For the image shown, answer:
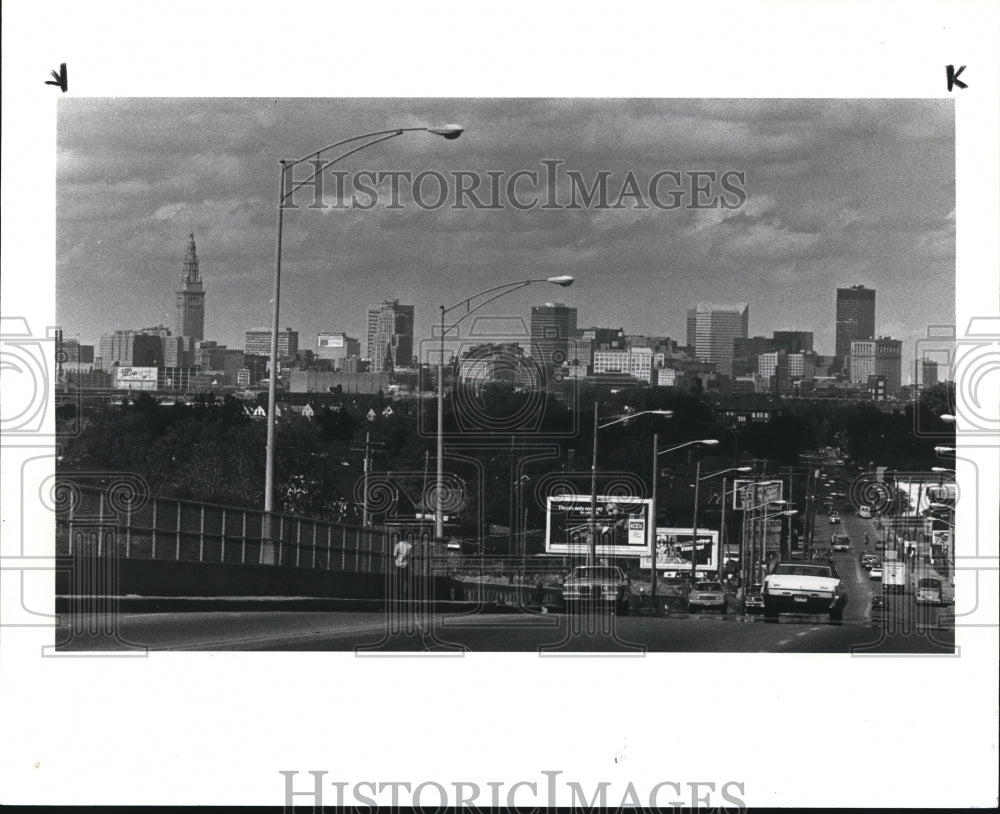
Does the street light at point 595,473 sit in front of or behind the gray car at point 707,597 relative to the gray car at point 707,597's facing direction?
in front

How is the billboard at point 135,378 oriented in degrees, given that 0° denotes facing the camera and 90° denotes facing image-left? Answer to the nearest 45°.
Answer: approximately 0°

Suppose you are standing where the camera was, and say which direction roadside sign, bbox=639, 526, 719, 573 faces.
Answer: facing the viewer

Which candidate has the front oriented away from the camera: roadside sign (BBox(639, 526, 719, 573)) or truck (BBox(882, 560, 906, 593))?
the truck

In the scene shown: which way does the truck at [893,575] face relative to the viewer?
away from the camera

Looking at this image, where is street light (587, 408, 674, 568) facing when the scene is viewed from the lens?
facing to the right of the viewer

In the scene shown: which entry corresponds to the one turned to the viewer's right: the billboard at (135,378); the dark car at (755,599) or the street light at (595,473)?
the street light

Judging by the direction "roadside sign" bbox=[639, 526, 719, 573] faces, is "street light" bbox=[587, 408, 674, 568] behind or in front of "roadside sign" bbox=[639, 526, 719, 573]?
in front

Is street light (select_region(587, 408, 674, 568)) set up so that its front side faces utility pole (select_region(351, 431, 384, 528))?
no
